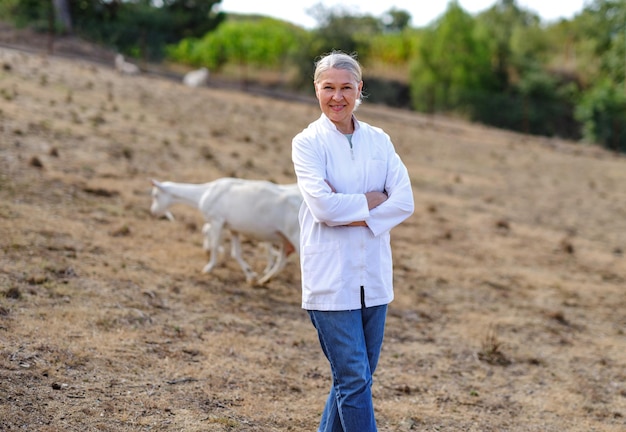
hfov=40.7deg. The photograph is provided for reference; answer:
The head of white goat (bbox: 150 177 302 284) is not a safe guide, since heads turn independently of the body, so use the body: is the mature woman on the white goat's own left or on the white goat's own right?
on the white goat's own left

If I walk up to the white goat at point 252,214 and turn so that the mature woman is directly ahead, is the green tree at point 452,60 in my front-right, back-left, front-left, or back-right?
back-left

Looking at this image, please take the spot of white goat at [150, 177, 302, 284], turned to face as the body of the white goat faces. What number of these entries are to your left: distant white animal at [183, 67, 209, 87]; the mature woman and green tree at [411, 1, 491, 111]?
1

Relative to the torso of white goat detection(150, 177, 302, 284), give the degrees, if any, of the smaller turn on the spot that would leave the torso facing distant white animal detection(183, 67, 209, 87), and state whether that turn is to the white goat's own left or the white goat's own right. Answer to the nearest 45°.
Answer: approximately 90° to the white goat's own right

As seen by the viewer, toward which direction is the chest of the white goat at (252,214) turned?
to the viewer's left

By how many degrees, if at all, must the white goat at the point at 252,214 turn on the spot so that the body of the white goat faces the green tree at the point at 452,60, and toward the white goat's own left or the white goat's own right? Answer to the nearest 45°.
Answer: approximately 90° to the white goat's own right
